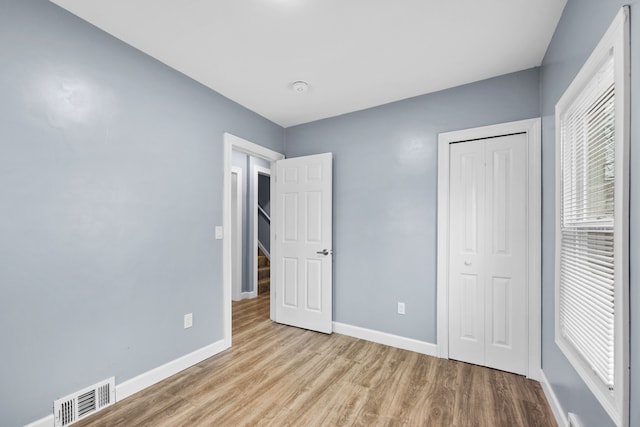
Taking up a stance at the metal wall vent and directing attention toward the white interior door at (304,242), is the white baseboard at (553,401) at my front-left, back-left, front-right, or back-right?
front-right

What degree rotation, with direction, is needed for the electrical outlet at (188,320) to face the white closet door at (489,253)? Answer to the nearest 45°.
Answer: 0° — it already faces it

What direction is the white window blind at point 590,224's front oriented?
to the viewer's left

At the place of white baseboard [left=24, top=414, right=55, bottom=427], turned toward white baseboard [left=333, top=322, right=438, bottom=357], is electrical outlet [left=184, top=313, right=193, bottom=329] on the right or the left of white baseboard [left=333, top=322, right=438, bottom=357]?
left

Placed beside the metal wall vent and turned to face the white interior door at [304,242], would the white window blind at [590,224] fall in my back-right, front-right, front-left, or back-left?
front-right

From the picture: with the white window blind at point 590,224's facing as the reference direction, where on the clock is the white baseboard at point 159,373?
The white baseboard is roughly at 11 o'clock from the white window blind.

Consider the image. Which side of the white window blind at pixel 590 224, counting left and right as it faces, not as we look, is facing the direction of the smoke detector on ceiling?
front

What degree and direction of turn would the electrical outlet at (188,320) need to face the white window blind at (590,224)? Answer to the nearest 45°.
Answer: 0° — it already faces it

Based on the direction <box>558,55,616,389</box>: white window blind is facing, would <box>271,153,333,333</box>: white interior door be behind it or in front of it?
in front

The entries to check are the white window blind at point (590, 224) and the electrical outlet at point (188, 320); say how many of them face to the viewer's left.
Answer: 1

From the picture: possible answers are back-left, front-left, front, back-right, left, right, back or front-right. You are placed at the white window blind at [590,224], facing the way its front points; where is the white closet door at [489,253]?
front-right

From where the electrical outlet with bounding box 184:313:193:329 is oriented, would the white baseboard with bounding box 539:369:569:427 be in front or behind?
in front

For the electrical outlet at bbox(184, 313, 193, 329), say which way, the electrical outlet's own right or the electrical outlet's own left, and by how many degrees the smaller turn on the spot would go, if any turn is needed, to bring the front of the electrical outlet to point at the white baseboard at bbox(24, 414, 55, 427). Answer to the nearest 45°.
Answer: approximately 90° to the electrical outlet's own right

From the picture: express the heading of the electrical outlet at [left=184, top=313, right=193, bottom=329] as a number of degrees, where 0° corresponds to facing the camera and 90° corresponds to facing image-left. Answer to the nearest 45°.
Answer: approximately 315°
